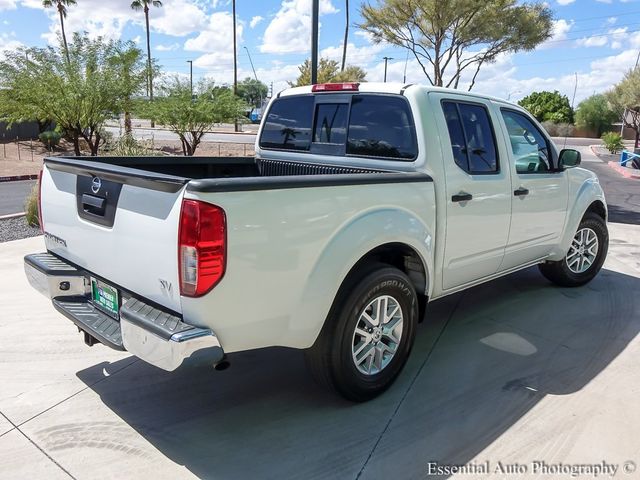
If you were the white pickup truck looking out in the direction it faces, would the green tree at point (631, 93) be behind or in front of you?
in front

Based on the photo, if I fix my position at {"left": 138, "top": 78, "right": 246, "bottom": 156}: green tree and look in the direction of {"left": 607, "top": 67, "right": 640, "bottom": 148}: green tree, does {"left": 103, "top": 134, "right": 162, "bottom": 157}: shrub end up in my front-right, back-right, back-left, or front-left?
back-right

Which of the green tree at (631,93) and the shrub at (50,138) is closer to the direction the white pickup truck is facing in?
the green tree

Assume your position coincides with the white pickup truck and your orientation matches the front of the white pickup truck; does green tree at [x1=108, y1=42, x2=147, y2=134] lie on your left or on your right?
on your left

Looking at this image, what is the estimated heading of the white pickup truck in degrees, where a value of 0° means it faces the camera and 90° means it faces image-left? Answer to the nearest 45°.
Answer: approximately 225°

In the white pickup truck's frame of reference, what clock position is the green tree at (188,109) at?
The green tree is roughly at 10 o'clock from the white pickup truck.

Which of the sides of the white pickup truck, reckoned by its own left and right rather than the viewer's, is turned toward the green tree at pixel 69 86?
left

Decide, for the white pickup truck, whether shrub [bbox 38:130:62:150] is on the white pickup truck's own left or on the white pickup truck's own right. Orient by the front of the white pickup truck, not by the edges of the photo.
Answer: on the white pickup truck's own left

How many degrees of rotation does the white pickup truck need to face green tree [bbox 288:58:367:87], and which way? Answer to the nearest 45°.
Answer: approximately 45° to its left
